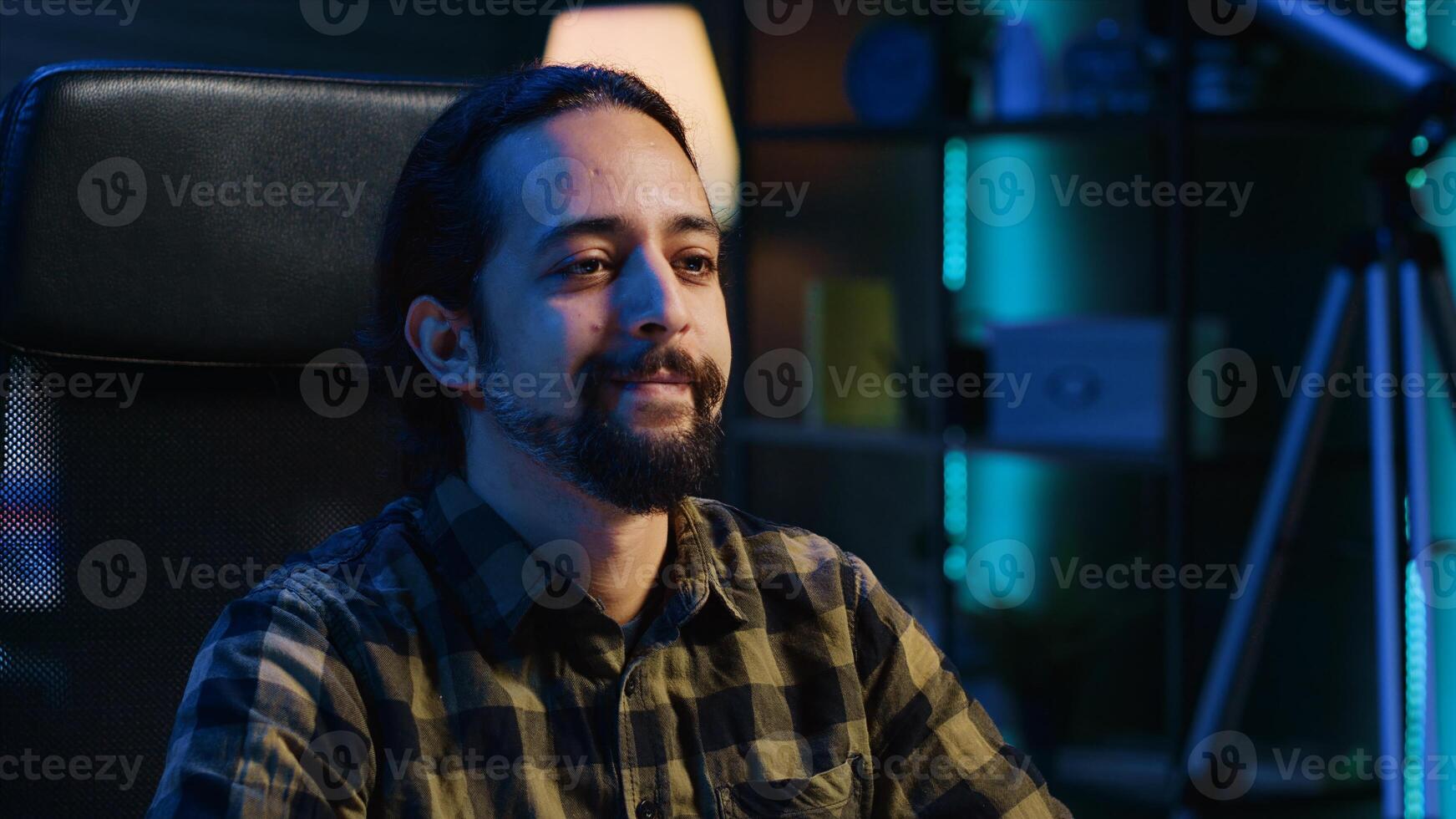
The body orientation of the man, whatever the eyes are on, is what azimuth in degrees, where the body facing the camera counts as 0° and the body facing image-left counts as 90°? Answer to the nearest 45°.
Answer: approximately 315°

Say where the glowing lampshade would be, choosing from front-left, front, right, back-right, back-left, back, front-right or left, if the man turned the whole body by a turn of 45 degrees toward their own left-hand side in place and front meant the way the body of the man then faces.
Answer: left
